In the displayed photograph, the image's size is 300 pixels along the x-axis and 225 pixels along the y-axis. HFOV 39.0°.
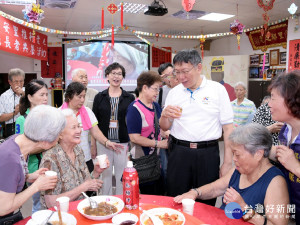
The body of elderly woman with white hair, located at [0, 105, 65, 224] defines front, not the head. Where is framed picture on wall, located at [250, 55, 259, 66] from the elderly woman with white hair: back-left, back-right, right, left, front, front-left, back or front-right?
front-left

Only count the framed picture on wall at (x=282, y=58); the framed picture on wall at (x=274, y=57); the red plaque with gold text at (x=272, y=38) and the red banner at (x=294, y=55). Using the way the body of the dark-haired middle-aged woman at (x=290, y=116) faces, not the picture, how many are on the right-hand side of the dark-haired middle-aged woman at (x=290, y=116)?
4

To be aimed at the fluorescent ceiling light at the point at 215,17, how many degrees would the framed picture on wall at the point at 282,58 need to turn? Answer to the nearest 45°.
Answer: approximately 45° to its right

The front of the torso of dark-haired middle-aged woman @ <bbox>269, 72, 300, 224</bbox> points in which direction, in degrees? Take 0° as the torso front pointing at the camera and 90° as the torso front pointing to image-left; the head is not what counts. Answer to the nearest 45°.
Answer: approximately 90°

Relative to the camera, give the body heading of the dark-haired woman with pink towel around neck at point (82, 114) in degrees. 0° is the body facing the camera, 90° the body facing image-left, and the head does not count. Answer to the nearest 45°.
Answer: approximately 315°

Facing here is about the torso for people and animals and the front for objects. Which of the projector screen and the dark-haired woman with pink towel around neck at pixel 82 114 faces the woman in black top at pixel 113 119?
the projector screen

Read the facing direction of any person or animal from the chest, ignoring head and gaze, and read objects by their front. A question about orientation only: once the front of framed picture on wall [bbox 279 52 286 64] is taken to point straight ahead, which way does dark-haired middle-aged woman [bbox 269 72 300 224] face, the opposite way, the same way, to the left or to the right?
to the right

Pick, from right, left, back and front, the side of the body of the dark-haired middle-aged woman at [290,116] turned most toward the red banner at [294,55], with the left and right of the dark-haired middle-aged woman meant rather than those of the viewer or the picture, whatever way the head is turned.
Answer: right

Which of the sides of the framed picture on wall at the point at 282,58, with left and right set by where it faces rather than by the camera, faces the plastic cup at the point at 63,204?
front

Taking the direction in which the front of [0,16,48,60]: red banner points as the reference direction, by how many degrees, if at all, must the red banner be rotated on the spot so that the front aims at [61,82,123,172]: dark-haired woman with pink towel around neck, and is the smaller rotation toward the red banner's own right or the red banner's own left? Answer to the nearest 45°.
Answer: approximately 45° to the red banner's own right

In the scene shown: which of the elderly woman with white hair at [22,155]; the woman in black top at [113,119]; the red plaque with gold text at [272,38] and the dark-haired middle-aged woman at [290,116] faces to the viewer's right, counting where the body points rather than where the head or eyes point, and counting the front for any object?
the elderly woman with white hair

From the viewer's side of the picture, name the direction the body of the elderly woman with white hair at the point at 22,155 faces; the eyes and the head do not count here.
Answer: to the viewer's right

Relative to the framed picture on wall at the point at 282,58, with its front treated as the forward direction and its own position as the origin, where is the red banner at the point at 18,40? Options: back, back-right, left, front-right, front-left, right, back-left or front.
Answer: front-right
